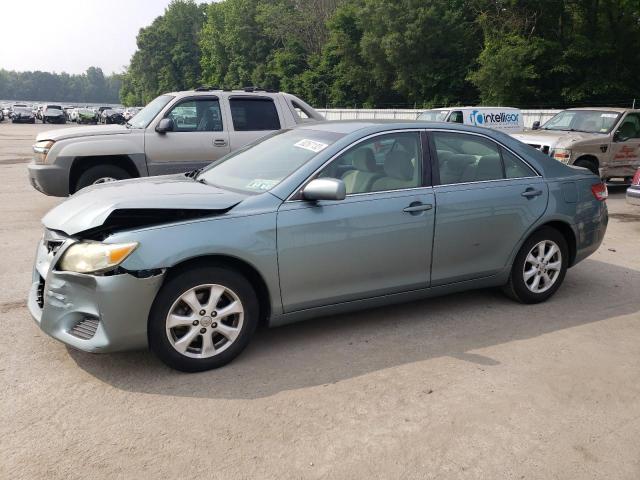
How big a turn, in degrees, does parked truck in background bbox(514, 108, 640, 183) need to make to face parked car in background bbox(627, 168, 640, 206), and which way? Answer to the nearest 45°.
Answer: approximately 45° to its left

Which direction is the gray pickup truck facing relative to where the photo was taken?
to the viewer's left

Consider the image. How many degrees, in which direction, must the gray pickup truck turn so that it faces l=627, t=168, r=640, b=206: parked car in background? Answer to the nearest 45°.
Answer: approximately 180°

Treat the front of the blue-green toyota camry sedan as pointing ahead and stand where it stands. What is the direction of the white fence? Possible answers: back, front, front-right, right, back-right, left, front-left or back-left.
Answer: back-right

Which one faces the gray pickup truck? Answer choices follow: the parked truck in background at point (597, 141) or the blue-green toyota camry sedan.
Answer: the parked truck in background

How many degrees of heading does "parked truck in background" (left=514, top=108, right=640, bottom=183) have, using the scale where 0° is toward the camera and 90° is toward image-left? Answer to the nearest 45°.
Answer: approximately 45°
